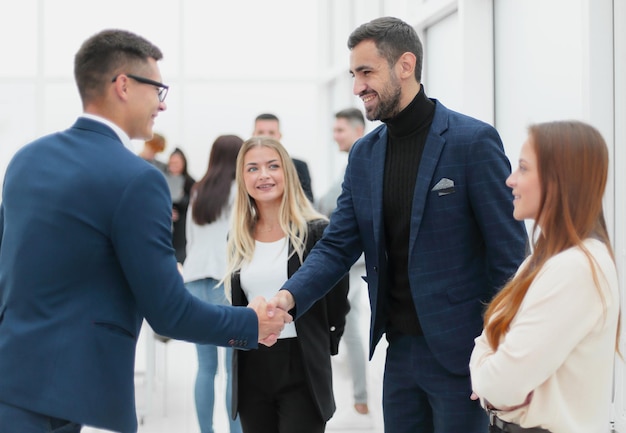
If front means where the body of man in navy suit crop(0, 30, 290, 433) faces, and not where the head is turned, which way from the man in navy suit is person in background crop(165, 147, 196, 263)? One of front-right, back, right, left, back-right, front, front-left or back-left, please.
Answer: front-left

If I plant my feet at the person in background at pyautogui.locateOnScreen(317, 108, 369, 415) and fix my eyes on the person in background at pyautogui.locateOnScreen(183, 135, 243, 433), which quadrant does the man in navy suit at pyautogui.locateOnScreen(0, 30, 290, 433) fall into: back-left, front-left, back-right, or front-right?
front-left

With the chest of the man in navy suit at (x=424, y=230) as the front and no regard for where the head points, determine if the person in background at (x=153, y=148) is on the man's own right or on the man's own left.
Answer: on the man's own right

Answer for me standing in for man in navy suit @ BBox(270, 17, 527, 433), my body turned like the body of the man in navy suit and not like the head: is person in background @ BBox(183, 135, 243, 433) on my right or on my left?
on my right

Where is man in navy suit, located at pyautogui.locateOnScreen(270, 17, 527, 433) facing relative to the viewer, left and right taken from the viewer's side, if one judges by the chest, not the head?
facing the viewer and to the left of the viewer

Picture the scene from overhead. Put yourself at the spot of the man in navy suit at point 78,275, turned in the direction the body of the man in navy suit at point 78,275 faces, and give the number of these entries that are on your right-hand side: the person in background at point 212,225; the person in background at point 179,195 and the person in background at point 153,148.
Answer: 0

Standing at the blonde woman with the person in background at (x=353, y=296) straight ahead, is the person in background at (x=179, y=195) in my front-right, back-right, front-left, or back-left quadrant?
front-left

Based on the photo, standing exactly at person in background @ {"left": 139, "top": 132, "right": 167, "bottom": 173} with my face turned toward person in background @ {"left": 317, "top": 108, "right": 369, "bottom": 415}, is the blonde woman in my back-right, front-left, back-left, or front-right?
front-right

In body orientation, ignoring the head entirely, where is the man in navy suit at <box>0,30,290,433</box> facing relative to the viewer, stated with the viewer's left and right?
facing away from the viewer and to the right of the viewer

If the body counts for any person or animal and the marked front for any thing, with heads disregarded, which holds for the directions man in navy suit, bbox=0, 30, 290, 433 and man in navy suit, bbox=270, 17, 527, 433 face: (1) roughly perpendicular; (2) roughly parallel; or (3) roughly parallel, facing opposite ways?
roughly parallel, facing opposite ways

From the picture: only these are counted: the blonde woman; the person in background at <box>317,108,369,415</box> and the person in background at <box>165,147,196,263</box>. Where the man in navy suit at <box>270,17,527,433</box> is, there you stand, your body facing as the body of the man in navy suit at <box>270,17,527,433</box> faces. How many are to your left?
0

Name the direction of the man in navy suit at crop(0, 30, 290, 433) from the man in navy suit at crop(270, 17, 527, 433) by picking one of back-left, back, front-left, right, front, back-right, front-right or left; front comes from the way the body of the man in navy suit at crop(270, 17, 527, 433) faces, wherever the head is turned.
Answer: front

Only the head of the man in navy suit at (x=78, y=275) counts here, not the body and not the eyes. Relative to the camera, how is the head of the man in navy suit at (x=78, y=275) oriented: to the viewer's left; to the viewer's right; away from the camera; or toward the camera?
to the viewer's right

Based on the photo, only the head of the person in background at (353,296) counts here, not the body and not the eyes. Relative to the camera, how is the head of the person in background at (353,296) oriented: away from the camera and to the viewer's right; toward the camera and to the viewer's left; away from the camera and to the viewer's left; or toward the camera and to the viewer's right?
toward the camera and to the viewer's left

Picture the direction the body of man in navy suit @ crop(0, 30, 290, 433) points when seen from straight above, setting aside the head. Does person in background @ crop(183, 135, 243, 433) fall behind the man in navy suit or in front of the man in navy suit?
in front
